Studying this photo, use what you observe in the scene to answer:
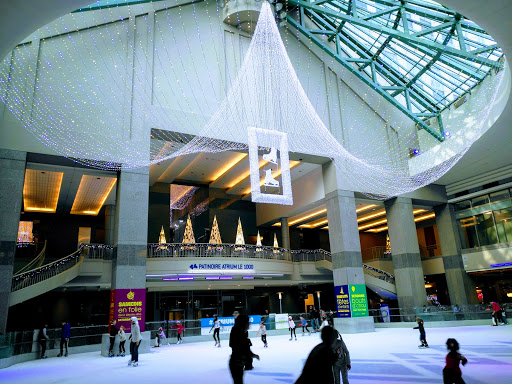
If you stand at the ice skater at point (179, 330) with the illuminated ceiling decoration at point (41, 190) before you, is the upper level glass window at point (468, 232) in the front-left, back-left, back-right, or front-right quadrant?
back-right

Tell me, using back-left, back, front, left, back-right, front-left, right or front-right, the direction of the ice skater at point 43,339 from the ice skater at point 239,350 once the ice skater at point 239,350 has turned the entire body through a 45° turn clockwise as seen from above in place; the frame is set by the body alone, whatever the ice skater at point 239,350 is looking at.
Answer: back

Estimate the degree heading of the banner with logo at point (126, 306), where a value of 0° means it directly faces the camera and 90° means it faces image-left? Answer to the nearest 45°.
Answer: approximately 0°

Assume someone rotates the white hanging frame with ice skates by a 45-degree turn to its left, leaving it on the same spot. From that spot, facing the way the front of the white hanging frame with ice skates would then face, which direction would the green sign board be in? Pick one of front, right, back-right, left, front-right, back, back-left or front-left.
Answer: left
